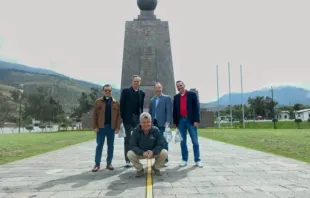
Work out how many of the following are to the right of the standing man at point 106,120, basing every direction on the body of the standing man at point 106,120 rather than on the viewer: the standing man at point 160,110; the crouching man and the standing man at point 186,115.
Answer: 0

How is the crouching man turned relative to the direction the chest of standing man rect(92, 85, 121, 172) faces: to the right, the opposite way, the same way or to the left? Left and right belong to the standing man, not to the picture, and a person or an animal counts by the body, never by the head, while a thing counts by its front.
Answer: the same way

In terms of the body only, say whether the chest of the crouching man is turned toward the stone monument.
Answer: no

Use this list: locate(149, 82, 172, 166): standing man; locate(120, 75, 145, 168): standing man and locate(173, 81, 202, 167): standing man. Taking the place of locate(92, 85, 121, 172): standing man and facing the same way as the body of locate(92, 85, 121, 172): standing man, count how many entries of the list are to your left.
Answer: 3

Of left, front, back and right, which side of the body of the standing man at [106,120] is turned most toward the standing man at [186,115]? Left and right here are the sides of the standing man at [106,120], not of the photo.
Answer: left

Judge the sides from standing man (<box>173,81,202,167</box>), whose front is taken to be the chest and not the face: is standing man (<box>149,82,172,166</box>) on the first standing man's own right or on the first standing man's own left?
on the first standing man's own right

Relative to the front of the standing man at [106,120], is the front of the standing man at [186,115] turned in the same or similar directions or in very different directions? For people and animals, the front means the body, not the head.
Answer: same or similar directions

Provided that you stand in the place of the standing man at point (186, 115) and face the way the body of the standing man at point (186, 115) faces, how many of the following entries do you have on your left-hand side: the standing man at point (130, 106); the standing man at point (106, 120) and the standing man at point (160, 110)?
0

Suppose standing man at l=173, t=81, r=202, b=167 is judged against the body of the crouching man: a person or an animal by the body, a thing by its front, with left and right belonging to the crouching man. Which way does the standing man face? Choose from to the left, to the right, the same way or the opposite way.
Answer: the same way

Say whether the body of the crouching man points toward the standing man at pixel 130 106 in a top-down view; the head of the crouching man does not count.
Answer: no

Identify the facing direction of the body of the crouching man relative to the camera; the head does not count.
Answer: toward the camera

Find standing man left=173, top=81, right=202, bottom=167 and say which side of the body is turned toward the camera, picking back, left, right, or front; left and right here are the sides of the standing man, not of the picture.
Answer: front

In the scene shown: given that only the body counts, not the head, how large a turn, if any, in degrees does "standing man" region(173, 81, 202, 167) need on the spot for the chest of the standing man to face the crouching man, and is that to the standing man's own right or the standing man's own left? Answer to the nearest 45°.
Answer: approximately 45° to the standing man's own right
